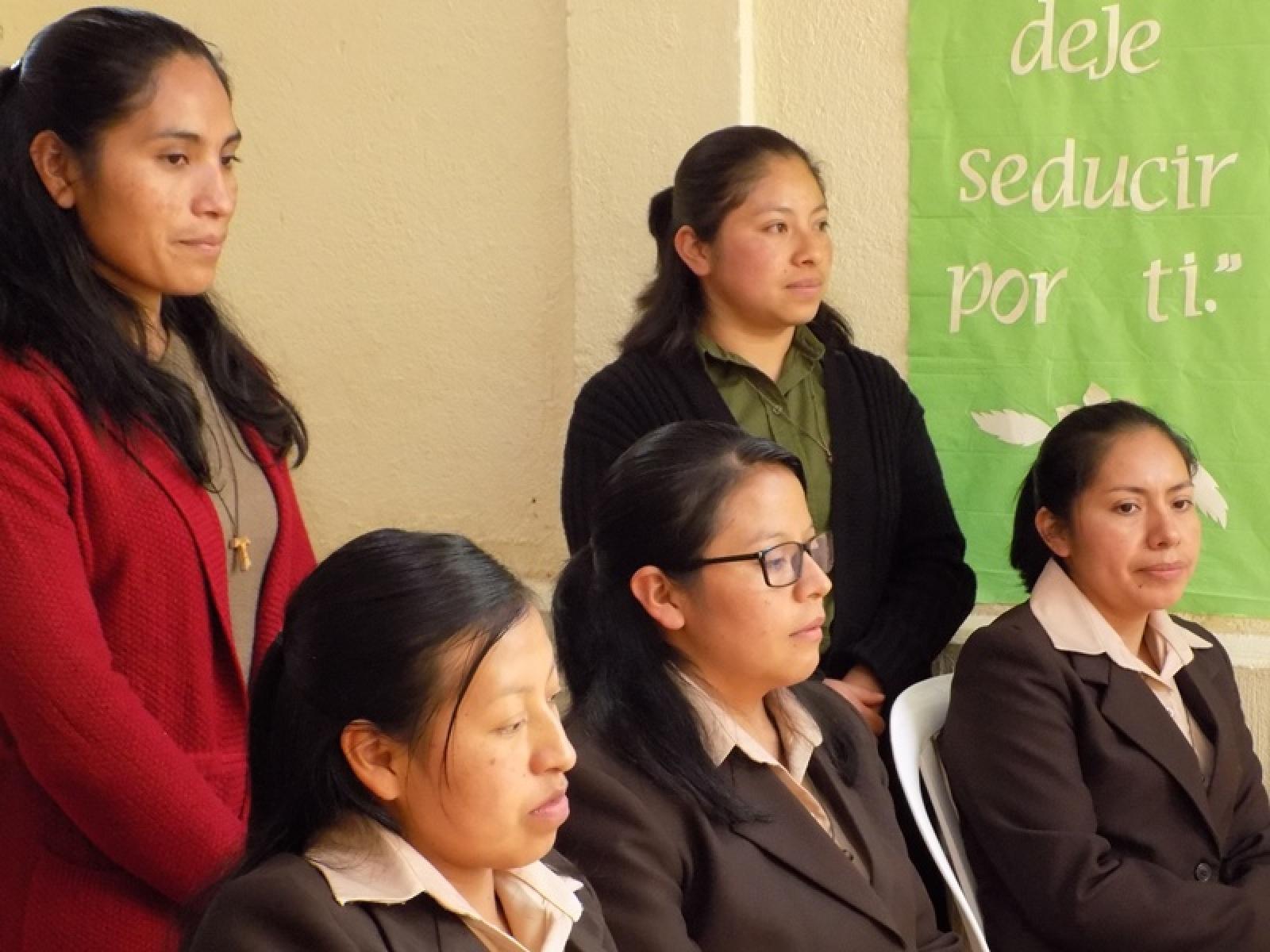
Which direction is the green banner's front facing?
toward the camera

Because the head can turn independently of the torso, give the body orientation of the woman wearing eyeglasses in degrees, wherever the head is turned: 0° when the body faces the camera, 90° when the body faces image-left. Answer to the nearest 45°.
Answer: approximately 315°

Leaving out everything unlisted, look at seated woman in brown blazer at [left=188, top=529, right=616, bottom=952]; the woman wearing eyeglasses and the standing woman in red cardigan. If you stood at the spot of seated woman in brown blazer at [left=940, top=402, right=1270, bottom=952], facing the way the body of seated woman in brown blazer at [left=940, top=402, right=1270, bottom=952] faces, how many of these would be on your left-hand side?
0

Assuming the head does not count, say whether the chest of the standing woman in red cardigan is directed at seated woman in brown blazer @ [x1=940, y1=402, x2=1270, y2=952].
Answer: no

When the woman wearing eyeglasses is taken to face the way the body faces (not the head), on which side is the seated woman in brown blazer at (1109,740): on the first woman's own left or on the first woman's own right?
on the first woman's own left

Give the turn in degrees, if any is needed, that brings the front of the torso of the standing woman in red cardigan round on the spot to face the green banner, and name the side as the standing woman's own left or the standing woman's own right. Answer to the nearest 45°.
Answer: approximately 90° to the standing woman's own left

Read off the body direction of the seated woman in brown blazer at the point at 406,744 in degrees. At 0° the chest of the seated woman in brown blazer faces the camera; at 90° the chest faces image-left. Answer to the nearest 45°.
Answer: approximately 315°

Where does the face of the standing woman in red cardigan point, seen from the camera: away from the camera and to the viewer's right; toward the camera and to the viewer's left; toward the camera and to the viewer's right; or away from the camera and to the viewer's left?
toward the camera and to the viewer's right

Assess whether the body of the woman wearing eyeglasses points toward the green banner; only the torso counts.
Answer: no

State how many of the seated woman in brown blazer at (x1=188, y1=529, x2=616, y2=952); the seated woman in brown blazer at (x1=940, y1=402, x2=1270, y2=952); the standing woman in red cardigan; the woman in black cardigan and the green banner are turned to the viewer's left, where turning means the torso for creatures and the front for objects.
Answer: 0

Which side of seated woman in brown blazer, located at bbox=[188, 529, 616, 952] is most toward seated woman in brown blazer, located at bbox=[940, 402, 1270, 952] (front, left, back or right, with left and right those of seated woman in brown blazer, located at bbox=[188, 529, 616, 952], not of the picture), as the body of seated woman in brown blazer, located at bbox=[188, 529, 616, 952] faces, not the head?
left

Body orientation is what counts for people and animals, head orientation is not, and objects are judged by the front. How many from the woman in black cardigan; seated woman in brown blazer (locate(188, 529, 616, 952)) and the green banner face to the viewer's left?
0

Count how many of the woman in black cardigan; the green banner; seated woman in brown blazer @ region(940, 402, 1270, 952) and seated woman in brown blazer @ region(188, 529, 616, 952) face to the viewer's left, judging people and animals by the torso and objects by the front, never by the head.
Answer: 0

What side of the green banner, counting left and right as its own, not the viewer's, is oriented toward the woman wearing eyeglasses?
front

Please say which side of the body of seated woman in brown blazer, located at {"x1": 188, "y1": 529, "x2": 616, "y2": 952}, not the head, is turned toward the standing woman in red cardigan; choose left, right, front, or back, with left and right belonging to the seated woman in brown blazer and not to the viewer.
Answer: back

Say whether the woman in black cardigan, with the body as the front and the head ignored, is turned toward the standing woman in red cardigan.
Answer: no
